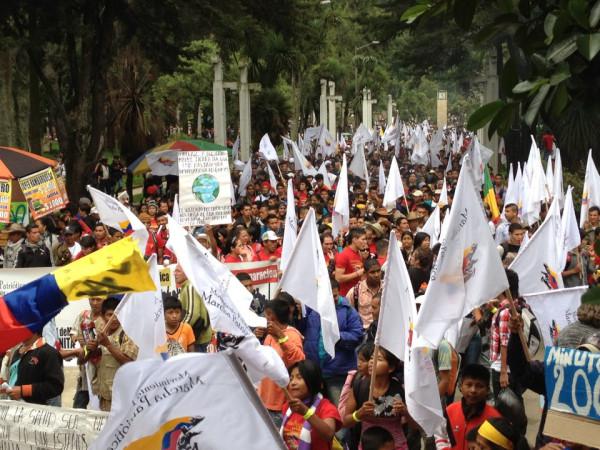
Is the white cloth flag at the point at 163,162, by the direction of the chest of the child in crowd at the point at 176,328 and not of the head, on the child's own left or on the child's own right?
on the child's own right

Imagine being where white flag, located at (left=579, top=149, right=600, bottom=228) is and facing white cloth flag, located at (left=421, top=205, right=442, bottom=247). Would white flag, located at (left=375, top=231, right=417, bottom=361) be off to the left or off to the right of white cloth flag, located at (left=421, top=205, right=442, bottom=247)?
left

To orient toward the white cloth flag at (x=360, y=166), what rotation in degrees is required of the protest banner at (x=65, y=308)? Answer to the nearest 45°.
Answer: approximately 135° to its left

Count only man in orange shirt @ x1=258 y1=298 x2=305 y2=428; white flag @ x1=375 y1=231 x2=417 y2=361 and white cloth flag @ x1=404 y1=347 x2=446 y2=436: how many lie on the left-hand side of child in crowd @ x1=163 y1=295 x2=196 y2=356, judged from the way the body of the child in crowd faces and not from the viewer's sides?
3

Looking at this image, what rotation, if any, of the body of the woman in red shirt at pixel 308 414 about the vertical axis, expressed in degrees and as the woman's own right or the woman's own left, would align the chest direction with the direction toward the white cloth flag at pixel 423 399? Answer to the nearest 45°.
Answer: approximately 135° to the woman's own left

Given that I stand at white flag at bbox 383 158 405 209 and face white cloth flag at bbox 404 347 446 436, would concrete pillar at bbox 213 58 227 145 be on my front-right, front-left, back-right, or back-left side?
back-right
